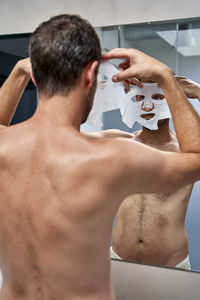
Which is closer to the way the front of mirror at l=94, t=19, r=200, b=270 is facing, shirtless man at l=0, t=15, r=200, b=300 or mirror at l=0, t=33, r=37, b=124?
the shirtless man

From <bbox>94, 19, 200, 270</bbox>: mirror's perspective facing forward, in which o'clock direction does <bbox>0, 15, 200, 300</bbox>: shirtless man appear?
The shirtless man is roughly at 1 o'clock from the mirror.

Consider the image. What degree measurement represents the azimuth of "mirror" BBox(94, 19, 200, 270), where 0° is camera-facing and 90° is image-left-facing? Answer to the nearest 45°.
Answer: approximately 45°
